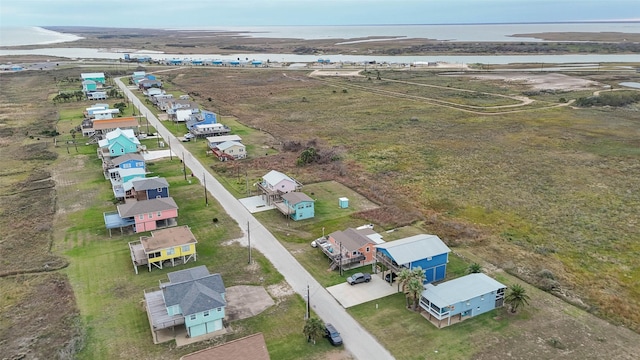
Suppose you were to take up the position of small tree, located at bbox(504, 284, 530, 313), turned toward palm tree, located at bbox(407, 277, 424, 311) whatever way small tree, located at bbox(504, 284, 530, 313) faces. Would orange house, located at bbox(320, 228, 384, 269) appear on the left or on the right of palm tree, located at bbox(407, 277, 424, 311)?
right

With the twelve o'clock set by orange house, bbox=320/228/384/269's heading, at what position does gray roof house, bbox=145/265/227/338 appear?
The gray roof house is roughly at 12 o'clock from the orange house.

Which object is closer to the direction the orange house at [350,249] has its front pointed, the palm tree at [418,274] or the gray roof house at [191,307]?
the gray roof house

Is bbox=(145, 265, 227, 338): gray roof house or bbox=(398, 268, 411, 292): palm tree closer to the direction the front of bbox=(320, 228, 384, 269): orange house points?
the gray roof house

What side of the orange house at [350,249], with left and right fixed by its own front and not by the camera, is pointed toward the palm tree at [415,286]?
left

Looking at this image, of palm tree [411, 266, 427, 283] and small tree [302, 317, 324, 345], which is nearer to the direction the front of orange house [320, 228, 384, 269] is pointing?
the small tree

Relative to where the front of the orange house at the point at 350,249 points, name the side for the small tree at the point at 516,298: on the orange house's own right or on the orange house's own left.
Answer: on the orange house's own left

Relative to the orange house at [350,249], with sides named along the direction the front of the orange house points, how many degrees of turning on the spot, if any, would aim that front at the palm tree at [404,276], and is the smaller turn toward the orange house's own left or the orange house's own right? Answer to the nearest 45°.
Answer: approximately 90° to the orange house's own left

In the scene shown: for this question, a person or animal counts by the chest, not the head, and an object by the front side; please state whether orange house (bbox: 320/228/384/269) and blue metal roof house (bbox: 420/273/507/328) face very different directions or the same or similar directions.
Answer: same or similar directions

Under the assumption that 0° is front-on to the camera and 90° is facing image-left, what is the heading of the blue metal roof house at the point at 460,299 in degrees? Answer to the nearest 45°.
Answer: approximately 45°

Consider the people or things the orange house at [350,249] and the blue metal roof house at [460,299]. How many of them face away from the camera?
0

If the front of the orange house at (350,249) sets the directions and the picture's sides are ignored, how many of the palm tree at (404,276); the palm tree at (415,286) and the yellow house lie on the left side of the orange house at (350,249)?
2

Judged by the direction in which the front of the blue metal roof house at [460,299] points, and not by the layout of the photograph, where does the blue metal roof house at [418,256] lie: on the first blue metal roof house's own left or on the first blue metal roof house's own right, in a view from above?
on the first blue metal roof house's own right

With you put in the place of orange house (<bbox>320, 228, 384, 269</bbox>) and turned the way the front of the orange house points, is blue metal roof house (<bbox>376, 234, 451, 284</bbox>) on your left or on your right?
on your left
